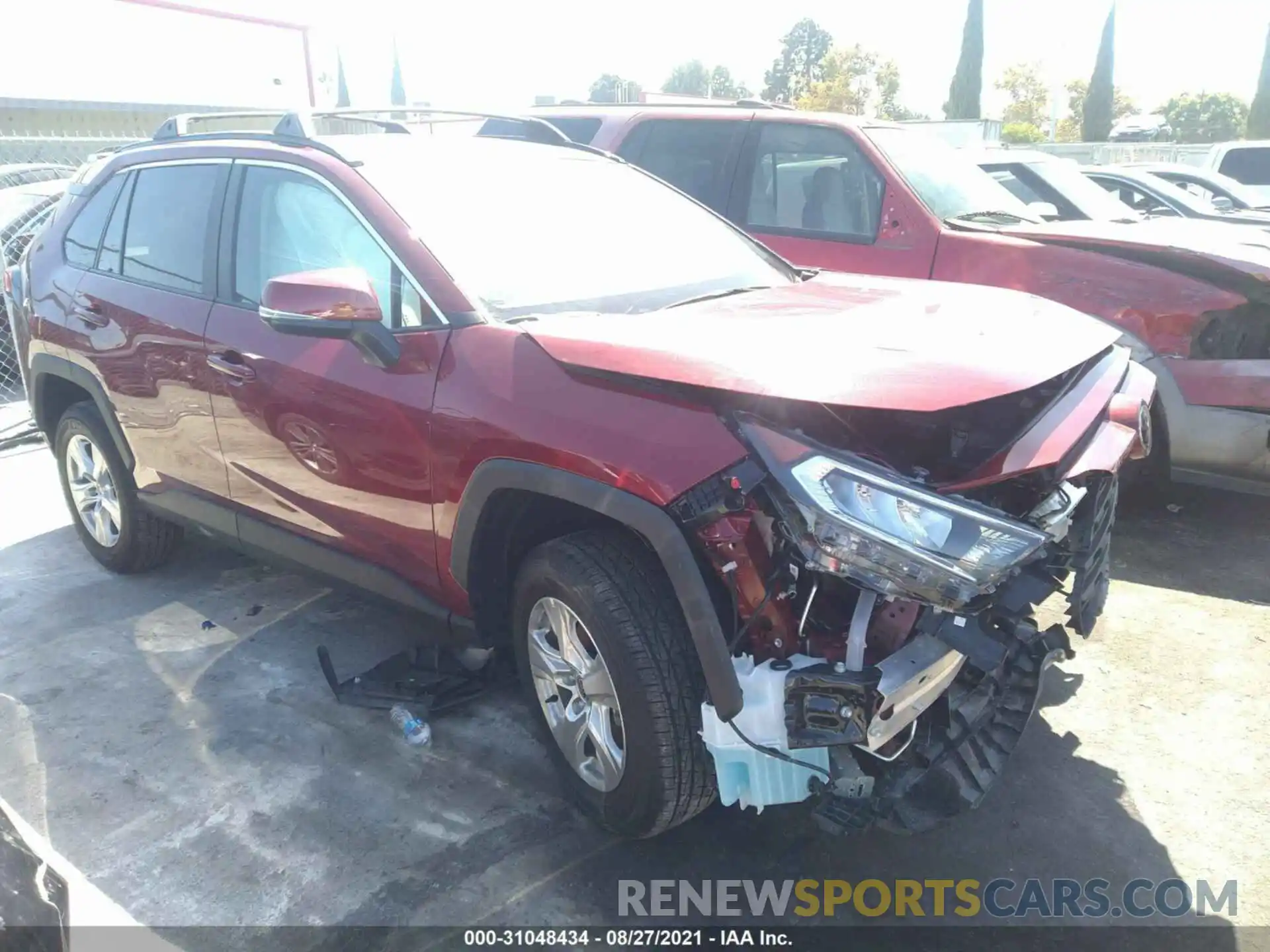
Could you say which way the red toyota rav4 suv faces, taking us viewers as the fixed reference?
facing the viewer and to the right of the viewer

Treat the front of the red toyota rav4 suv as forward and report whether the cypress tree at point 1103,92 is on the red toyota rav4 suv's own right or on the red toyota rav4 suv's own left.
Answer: on the red toyota rav4 suv's own left

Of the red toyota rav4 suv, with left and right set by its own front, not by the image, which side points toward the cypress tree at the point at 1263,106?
left

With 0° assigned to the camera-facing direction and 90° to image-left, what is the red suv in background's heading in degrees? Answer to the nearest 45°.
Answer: approximately 315°

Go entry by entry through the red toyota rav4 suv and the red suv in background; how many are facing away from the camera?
0

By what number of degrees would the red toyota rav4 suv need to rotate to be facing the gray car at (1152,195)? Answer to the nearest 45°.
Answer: approximately 90° to its left

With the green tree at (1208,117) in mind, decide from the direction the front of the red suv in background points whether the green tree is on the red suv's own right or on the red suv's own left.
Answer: on the red suv's own left

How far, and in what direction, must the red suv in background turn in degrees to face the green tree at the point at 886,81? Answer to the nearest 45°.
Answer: approximately 135° to its left

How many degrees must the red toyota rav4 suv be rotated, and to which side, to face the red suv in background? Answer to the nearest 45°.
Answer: approximately 90° to its left

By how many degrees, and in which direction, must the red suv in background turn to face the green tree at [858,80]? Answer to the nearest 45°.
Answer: approximately 135° to its left
